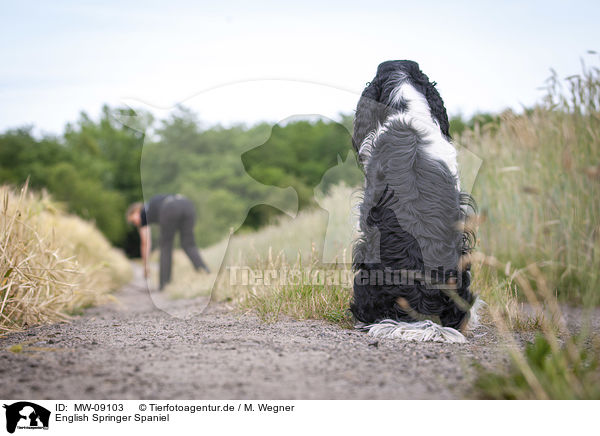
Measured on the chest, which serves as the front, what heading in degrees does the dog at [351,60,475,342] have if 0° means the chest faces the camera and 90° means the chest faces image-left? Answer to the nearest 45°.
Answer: approximately 180°

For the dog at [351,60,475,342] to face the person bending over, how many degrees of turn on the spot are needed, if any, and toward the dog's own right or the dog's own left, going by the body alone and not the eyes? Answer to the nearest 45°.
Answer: approximately 45° to the dog's own left
